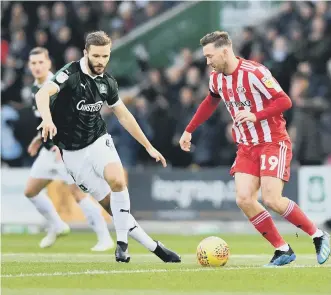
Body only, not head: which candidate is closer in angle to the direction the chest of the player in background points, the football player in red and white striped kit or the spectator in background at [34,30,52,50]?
the football player in red and white striped kit

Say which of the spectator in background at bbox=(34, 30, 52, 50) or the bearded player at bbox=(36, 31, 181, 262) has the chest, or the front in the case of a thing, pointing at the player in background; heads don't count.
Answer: the spectator in background

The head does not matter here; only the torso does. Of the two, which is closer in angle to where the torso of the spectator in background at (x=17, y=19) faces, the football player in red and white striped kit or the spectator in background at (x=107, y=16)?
the football player in red and white striped kit

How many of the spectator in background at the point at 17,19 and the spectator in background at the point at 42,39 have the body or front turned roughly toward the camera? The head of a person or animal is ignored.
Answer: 2

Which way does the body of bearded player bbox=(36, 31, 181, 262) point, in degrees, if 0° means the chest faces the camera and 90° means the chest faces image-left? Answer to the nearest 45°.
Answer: approximately 315°

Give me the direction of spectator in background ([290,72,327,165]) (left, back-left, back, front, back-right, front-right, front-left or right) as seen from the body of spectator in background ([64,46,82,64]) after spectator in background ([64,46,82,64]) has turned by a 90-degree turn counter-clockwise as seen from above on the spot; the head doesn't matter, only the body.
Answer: front-right

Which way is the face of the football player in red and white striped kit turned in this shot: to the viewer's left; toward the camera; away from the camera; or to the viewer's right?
to the viewer's left

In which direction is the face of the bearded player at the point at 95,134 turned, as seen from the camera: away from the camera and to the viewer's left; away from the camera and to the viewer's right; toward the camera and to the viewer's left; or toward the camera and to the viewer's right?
toward the camera and to the viewer's right

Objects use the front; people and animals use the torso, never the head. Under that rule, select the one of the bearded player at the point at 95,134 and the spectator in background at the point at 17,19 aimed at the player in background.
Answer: the spectator in background

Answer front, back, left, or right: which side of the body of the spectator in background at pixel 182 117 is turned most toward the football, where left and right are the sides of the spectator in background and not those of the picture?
front

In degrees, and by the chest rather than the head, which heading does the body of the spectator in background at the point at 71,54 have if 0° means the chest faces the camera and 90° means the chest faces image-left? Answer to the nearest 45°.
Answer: approximately 0°

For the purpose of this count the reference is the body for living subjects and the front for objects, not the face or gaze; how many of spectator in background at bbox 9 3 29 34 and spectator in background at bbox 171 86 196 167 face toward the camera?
2
